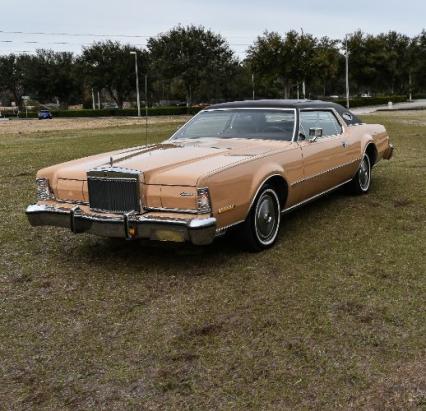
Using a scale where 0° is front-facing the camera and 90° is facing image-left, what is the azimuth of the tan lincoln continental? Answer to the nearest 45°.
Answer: approximately 45°
